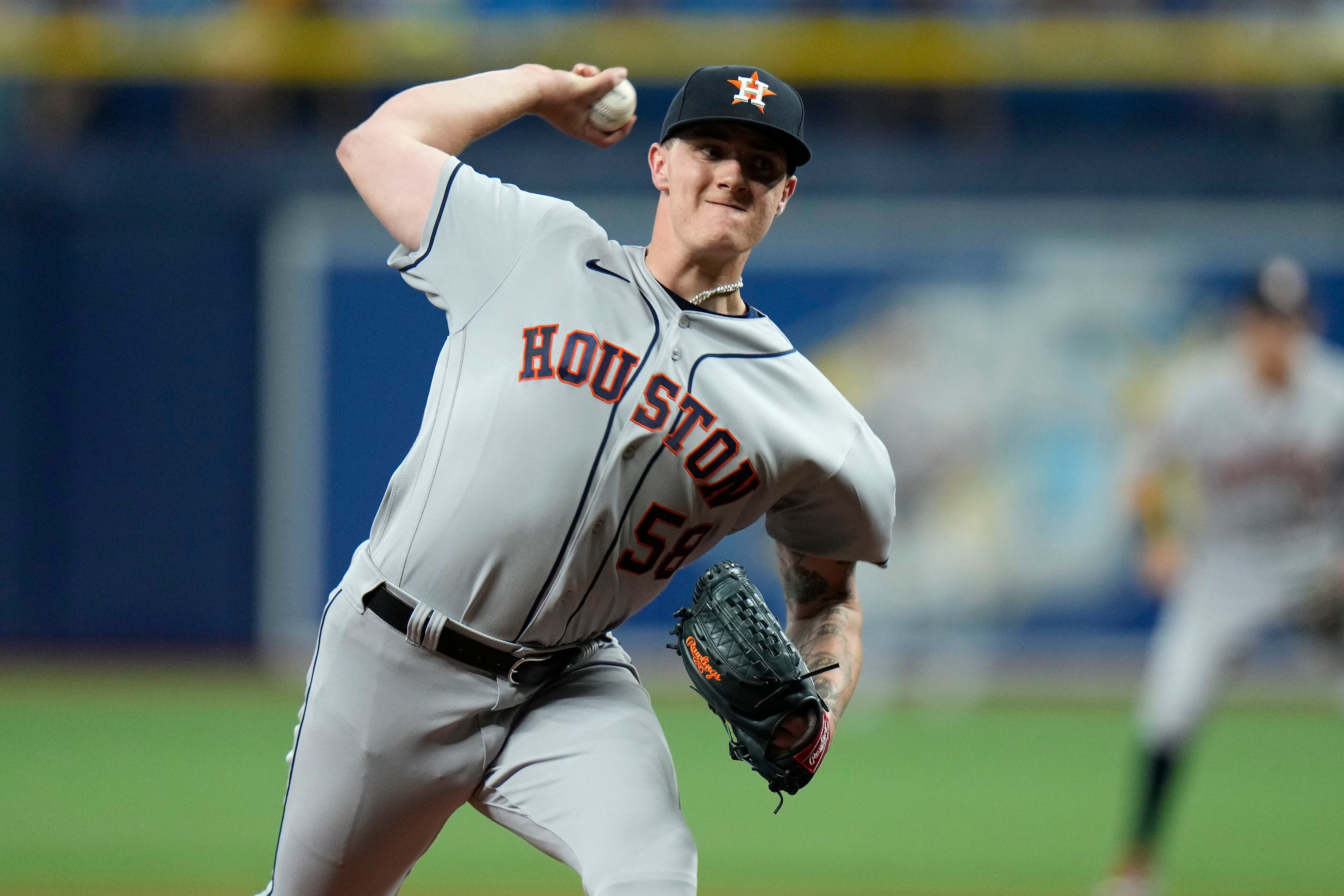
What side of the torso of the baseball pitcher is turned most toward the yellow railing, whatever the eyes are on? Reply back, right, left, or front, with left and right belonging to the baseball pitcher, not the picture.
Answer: back

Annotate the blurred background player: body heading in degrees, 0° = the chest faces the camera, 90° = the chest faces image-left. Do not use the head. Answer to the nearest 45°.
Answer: approximately 0°

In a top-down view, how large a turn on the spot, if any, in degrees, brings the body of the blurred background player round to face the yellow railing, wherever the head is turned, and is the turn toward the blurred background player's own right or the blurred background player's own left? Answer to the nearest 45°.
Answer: approximately 135° to the blurred background player's own right

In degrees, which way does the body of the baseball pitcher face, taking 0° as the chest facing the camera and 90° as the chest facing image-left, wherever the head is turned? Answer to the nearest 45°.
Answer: approximately 0°

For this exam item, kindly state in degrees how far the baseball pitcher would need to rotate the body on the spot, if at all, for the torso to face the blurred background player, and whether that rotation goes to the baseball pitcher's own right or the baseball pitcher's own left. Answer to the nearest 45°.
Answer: approximately 135° to the baseball pitcher's own left

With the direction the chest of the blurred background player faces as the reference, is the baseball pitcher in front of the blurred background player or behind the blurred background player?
in front

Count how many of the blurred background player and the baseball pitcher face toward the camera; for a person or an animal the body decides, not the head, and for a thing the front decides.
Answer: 2
